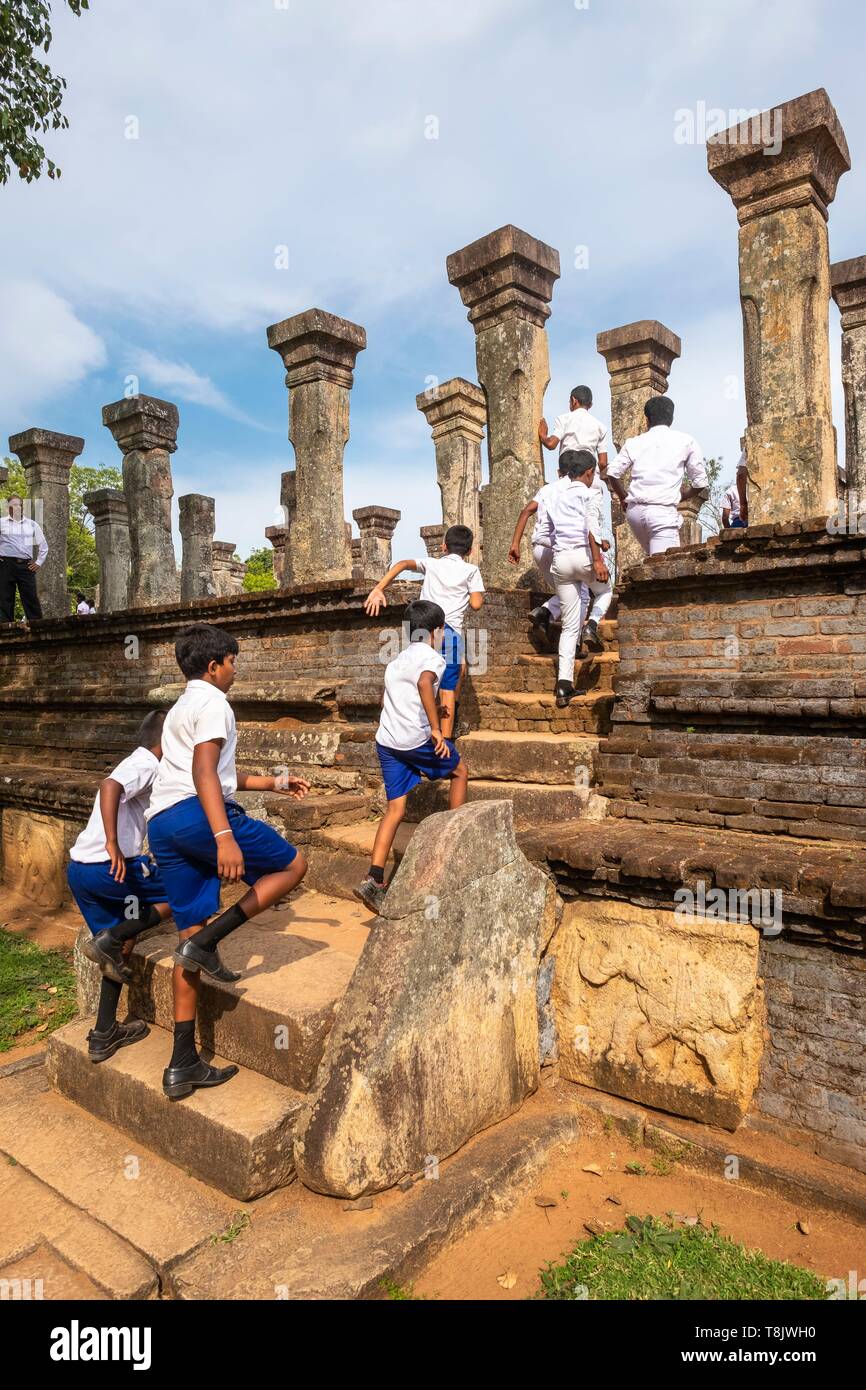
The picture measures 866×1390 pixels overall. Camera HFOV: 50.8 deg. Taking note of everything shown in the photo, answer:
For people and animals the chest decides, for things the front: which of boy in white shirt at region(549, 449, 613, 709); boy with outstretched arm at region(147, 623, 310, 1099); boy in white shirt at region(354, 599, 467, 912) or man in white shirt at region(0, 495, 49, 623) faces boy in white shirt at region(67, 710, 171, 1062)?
the man in white shirt

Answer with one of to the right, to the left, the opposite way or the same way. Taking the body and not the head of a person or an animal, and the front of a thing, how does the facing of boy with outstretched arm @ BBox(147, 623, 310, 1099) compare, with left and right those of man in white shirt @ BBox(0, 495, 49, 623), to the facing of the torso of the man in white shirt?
to the left

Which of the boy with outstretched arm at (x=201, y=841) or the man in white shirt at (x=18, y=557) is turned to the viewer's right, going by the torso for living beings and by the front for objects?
the boy with outstretched arm

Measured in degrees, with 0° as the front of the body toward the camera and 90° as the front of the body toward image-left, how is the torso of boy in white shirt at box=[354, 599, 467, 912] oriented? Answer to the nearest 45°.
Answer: approximately 225°

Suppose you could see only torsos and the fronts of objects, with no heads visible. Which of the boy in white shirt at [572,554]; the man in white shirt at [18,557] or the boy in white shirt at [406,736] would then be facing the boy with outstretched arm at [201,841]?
the man in white shirt

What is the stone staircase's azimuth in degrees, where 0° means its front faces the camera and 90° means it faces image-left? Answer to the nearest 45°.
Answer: approximately 45°

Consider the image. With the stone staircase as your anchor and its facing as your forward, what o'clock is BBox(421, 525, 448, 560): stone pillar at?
The stone pillar is roughly at 5 o'clock from the stone staircase.

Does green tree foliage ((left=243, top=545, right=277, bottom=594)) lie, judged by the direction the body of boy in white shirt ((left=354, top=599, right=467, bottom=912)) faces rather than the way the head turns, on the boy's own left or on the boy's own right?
on the boy's own left

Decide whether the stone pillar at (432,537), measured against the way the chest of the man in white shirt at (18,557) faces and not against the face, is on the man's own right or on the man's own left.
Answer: on the man's own left

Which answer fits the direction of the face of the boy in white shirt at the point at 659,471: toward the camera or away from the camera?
away from the camera

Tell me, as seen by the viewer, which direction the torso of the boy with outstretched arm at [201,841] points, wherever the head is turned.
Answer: to the viewer's right

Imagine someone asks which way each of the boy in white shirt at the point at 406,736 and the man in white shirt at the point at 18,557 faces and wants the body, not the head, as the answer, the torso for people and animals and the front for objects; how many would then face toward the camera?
1

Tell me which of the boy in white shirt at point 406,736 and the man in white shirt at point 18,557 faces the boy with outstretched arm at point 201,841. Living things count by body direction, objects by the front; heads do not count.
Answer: the man in white shirt

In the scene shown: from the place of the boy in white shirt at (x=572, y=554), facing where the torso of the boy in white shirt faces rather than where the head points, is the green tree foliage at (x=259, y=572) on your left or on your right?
on your left

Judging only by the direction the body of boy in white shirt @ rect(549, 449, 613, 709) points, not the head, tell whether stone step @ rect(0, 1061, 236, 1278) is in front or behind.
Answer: behind
